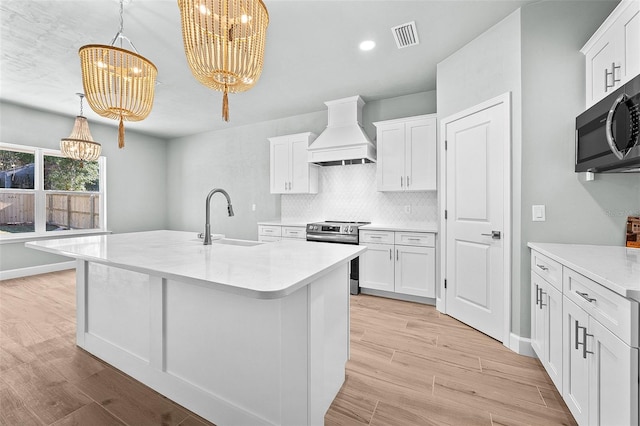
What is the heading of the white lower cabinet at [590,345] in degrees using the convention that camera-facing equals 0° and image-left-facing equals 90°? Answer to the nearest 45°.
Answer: approximately 45°

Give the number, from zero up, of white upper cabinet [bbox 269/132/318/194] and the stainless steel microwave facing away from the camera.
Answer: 0

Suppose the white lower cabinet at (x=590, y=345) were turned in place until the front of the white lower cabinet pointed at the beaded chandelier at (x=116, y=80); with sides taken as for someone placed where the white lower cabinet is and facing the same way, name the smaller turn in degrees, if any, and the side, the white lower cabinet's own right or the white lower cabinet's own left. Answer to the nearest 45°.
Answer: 0° — it already faces it

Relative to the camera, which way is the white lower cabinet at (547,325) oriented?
to the viewer's left

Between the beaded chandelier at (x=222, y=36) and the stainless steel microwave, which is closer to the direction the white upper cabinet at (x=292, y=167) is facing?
the beaded chandelier

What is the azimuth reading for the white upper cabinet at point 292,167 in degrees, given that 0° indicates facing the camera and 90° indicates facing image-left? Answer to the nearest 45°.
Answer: approximately 45°

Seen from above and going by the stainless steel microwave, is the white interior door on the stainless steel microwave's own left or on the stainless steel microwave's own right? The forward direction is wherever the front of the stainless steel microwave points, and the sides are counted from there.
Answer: on the stainless steel microwave's own right

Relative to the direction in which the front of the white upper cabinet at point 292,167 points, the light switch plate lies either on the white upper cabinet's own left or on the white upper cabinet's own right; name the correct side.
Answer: on the white upper cabinet's own left

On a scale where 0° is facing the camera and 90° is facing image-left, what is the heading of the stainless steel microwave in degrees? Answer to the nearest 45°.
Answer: approximately 45°

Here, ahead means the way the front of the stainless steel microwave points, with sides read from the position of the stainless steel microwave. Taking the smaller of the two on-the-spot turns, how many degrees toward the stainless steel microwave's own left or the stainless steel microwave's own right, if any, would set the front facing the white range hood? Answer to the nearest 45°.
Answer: approximately 45° to the stainless steel microwave's own right

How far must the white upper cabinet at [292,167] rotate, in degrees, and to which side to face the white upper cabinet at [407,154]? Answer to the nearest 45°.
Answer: approximately 90° to its left

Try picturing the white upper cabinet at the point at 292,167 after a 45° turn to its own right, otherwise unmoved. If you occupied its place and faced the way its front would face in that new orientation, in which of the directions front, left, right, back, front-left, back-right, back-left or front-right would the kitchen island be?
left
